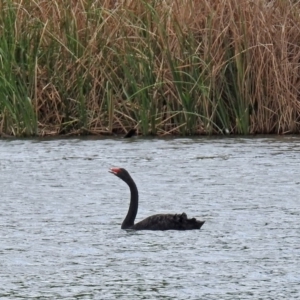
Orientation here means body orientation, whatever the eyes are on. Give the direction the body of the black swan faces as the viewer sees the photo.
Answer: to the viewer's left
